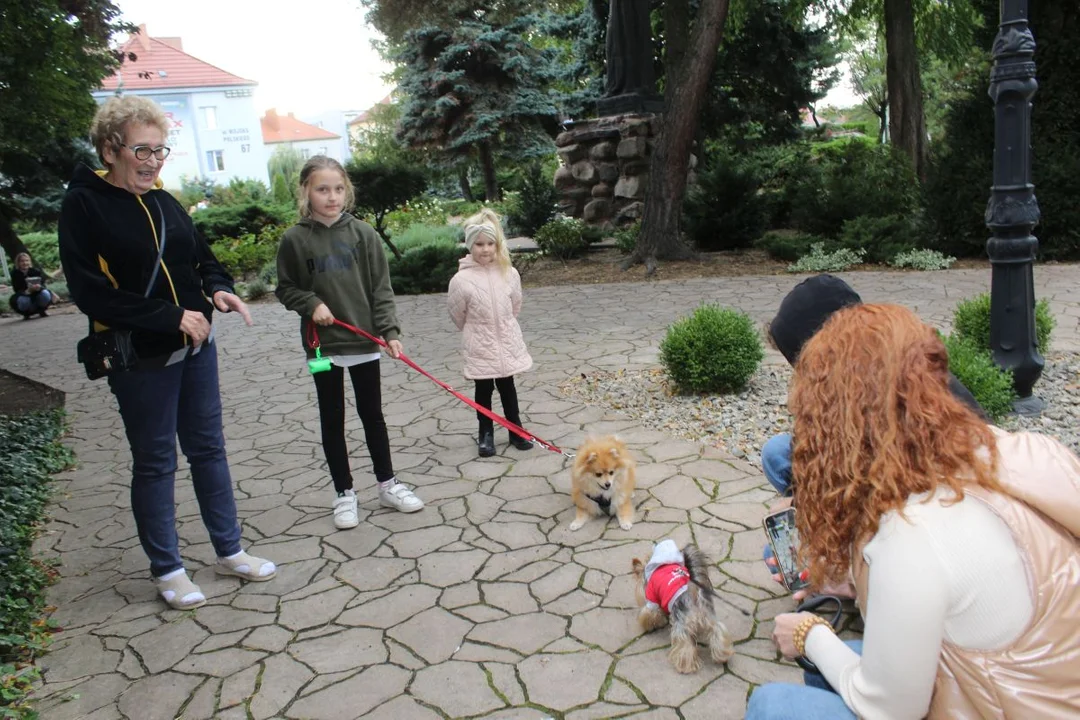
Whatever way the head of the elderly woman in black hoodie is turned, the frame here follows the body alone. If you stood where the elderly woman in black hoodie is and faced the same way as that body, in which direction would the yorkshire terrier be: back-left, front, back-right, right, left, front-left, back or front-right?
front

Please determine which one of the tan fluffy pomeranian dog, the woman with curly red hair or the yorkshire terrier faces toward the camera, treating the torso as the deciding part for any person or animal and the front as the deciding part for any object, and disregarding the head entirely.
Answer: the tan fluffy pomeranian dog

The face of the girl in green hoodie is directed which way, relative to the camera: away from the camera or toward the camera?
toward the camera

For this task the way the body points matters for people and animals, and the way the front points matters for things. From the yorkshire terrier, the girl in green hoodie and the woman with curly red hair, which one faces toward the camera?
the girl in green hoodie

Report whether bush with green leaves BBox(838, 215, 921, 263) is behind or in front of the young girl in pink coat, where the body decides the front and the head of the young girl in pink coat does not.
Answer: behind

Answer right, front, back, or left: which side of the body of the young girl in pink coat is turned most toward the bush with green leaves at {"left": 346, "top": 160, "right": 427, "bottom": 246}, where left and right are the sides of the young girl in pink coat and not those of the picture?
back

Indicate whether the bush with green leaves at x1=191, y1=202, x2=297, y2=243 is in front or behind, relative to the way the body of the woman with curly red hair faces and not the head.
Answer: in front

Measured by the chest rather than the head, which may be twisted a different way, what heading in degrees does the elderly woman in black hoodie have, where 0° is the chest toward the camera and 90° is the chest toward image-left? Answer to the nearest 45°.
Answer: approximately 315°

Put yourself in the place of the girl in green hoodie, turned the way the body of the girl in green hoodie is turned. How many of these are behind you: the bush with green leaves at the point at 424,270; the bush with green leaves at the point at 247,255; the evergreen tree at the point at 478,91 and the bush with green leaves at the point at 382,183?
4

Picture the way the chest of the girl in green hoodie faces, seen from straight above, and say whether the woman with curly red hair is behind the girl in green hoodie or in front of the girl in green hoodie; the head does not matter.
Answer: in front

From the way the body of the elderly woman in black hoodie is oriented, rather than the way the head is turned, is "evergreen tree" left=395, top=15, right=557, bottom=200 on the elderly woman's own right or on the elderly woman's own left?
on the elderly woman's own left

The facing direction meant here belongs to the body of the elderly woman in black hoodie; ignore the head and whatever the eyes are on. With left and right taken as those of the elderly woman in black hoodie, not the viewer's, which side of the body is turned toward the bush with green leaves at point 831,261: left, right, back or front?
left

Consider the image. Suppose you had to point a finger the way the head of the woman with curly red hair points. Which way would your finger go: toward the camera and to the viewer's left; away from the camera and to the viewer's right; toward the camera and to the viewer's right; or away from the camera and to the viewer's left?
away from the camera and to the viewer's left

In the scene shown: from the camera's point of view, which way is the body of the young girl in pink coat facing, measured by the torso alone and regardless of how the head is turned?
toward the camera

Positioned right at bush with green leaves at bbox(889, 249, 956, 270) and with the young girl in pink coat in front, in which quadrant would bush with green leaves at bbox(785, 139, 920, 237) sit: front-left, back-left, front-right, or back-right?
back-right

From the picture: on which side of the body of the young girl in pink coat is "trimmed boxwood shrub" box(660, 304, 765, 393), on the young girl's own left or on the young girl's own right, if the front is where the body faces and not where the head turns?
on the young girl's own left

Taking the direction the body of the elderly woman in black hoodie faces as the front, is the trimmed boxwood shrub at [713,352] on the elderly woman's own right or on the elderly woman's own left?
on the elderly woman's own left

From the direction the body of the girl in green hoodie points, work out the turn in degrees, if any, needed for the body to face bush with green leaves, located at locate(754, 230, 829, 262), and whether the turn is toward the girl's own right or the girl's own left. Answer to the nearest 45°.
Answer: approximately 135° to the girl's own left

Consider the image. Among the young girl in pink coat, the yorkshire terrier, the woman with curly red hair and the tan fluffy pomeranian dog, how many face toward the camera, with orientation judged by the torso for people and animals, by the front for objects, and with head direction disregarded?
2

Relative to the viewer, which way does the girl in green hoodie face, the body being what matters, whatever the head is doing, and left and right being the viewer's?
facing the viewer

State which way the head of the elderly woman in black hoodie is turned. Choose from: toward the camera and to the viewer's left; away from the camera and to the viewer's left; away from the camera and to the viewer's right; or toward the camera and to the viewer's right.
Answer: toward the camera and to the viewer's right
